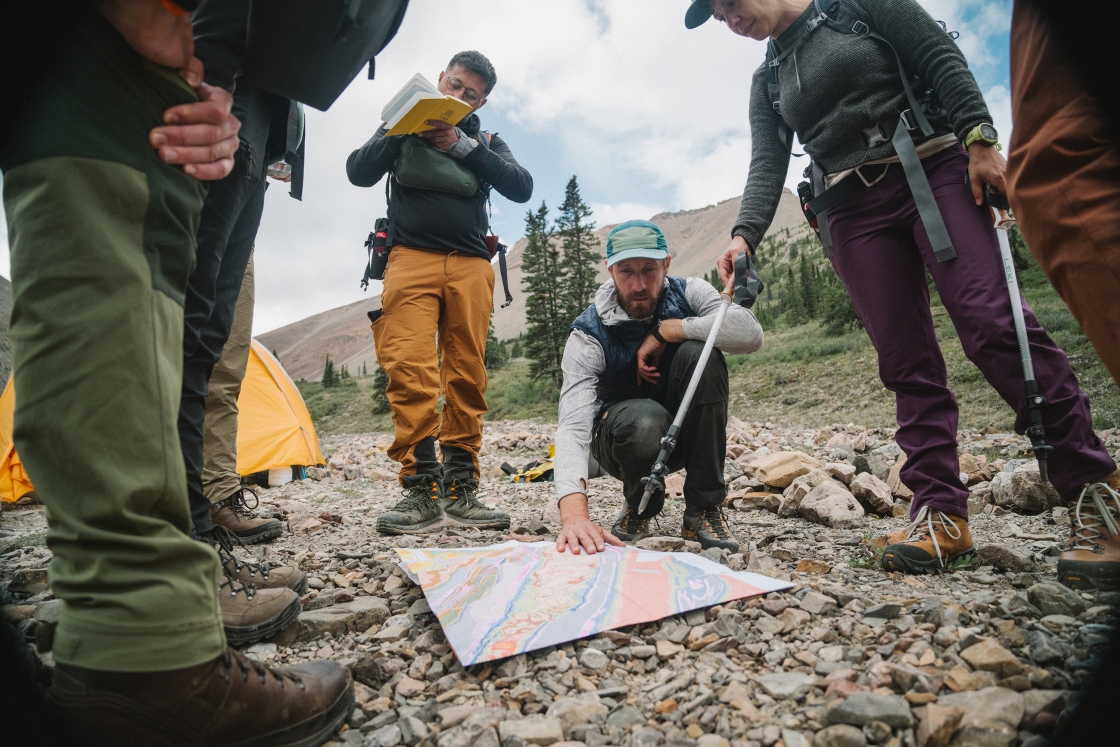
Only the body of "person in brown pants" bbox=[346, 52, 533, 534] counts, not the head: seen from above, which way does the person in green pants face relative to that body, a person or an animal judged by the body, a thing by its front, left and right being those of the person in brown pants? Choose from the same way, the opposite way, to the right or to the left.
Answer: to the left

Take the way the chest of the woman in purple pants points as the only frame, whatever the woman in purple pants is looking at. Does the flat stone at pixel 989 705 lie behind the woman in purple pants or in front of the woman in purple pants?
in front

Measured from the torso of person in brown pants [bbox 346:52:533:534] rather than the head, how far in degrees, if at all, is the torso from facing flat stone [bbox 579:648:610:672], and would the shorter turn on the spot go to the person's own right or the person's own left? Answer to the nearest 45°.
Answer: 0° — they already face it

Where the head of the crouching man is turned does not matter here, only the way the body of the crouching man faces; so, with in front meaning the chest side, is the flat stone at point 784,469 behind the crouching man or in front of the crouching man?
behind

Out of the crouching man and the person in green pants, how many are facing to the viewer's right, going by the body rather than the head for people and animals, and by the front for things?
1

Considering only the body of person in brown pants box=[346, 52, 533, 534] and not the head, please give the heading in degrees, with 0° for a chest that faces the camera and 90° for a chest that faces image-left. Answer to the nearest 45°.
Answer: approximately 0°

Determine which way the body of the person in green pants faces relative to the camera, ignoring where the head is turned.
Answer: to the viewer's right
